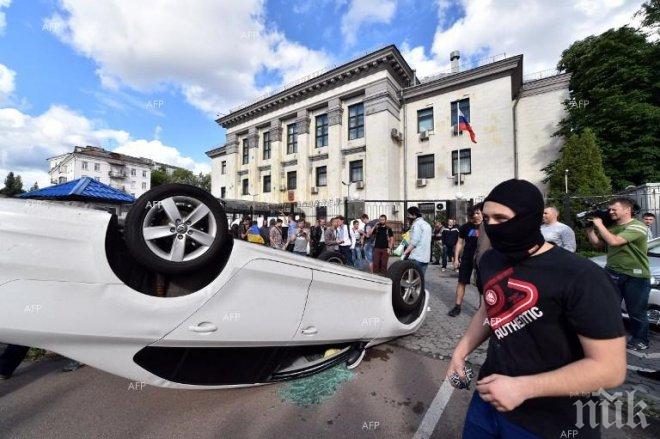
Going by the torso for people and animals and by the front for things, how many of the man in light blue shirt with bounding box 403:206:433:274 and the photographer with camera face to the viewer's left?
2

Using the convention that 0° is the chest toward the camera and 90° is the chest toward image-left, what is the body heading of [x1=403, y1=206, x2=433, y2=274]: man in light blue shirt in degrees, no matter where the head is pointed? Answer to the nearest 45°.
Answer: approximately 90°

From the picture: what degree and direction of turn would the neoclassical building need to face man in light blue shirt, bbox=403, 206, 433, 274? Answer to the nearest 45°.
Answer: approximately 45° to its left

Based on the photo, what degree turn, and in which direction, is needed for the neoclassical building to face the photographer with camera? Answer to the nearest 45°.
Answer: approximately 45° to its left

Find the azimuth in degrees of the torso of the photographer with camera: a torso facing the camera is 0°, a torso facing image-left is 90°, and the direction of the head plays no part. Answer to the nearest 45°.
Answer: approximately 90°

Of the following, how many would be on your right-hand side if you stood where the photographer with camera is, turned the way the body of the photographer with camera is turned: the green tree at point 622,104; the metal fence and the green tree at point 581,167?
3

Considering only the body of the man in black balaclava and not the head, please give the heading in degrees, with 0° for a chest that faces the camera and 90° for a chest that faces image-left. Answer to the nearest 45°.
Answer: approximately 45°

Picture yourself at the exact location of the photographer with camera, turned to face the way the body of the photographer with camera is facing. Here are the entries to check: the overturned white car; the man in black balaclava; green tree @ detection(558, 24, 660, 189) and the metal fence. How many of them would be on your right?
2

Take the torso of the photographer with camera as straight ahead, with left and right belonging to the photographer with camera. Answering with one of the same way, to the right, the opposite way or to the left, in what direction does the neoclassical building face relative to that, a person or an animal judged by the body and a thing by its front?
to the left

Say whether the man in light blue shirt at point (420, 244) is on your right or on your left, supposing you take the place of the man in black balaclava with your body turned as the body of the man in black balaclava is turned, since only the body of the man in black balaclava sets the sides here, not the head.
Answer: on your right

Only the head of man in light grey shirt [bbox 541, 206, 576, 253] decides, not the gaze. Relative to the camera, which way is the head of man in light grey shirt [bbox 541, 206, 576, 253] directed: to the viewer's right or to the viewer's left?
to the viewer's left
